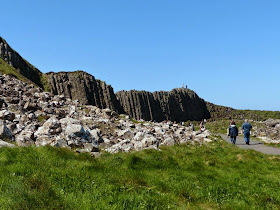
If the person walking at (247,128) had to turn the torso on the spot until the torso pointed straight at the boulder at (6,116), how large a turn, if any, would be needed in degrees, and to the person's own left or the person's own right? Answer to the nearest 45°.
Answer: approximately 135° to the person's own left

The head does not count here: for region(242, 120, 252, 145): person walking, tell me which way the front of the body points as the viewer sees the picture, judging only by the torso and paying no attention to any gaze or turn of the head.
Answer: away from the camera
